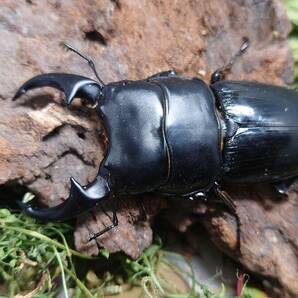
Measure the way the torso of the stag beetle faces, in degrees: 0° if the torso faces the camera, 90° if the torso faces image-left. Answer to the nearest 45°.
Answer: approximately 90°
